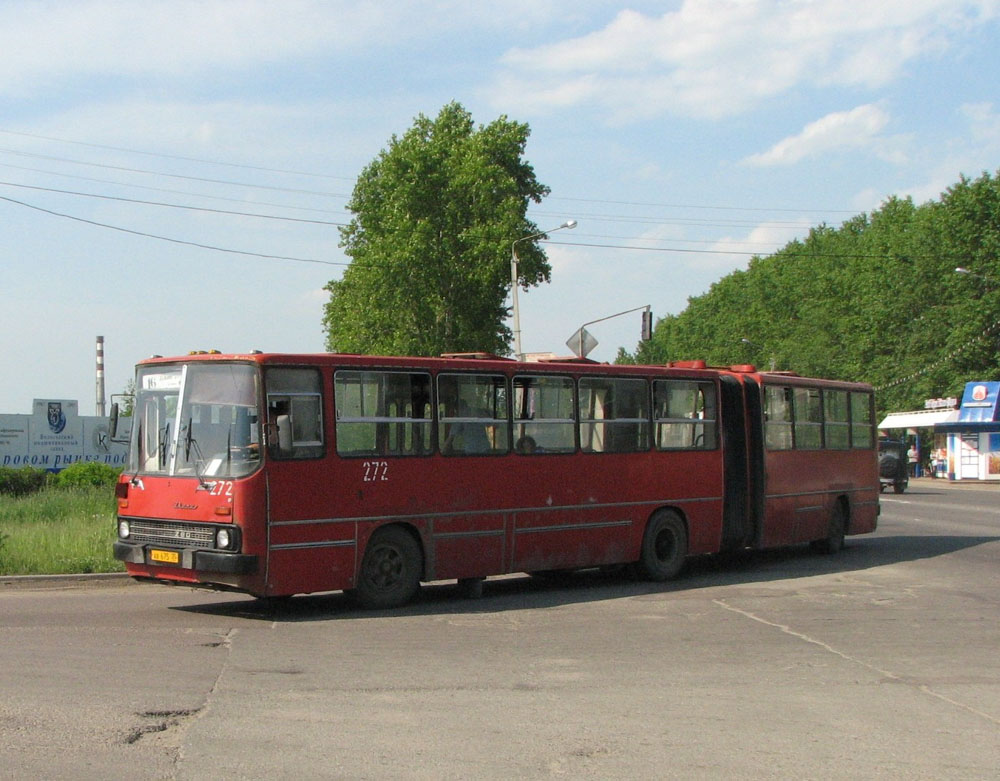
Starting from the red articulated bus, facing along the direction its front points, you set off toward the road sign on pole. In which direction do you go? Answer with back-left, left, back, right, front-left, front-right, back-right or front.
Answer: back-right

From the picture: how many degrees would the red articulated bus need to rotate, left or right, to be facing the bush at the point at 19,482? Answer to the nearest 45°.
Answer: approximately 90° to its right

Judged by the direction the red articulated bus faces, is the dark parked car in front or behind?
behind

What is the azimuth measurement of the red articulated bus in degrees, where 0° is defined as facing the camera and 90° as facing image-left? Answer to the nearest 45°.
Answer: approximately 45°

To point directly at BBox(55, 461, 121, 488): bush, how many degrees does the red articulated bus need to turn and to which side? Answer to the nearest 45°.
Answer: approximately 90° to its right

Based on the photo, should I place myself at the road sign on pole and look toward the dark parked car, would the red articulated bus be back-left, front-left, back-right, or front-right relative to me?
back-right
